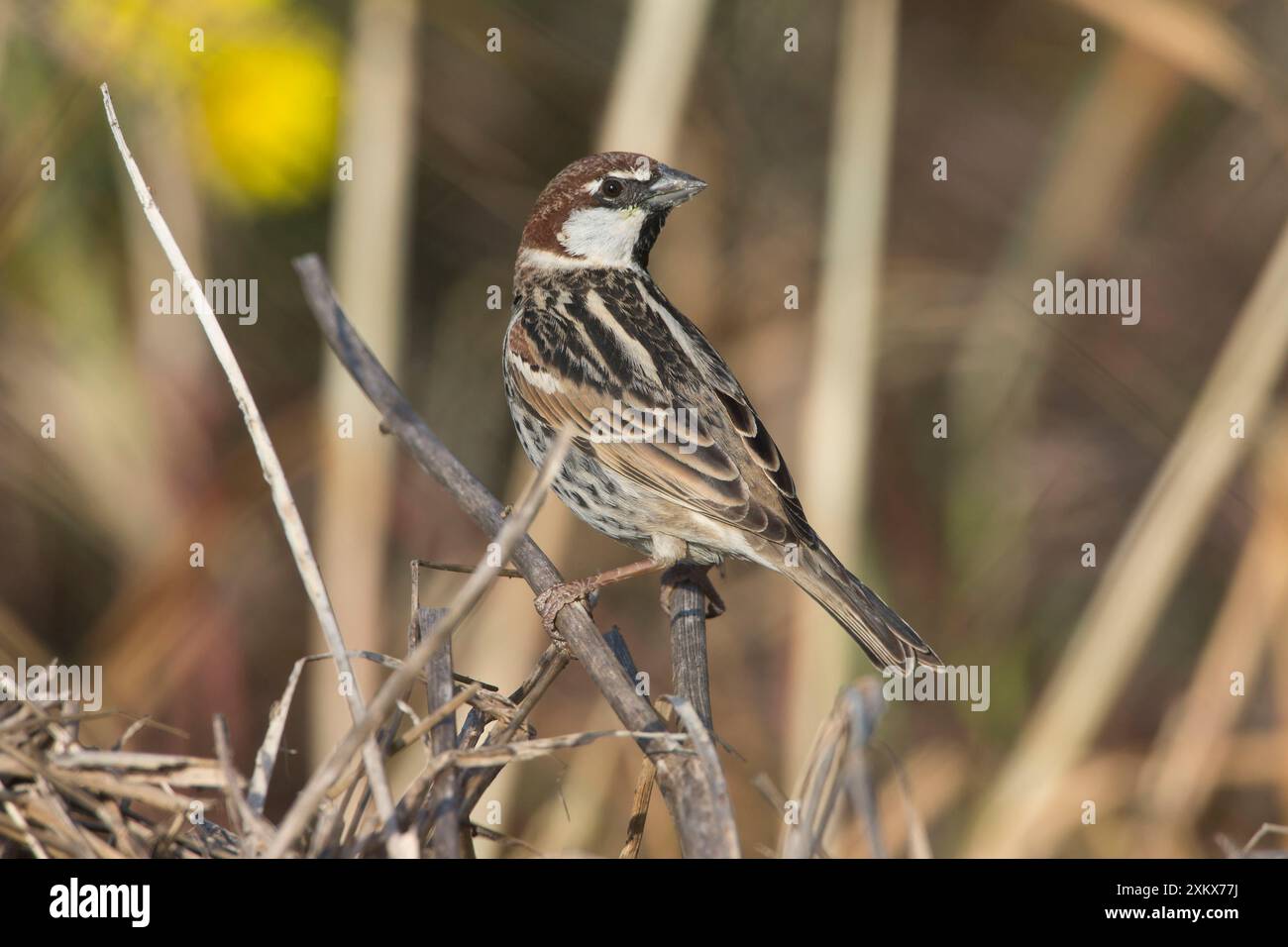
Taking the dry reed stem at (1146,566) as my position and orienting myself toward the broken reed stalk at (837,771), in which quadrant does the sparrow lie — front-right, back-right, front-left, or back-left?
front-right

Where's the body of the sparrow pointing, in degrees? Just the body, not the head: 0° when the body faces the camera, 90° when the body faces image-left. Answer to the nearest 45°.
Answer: approximately 135°

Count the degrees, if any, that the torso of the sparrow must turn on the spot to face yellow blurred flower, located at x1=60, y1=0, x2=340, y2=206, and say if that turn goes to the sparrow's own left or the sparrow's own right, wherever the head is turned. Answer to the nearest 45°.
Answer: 0° — it already faces it

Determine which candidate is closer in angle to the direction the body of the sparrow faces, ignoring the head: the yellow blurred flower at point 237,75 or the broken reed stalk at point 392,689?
the yellow blurred flower
